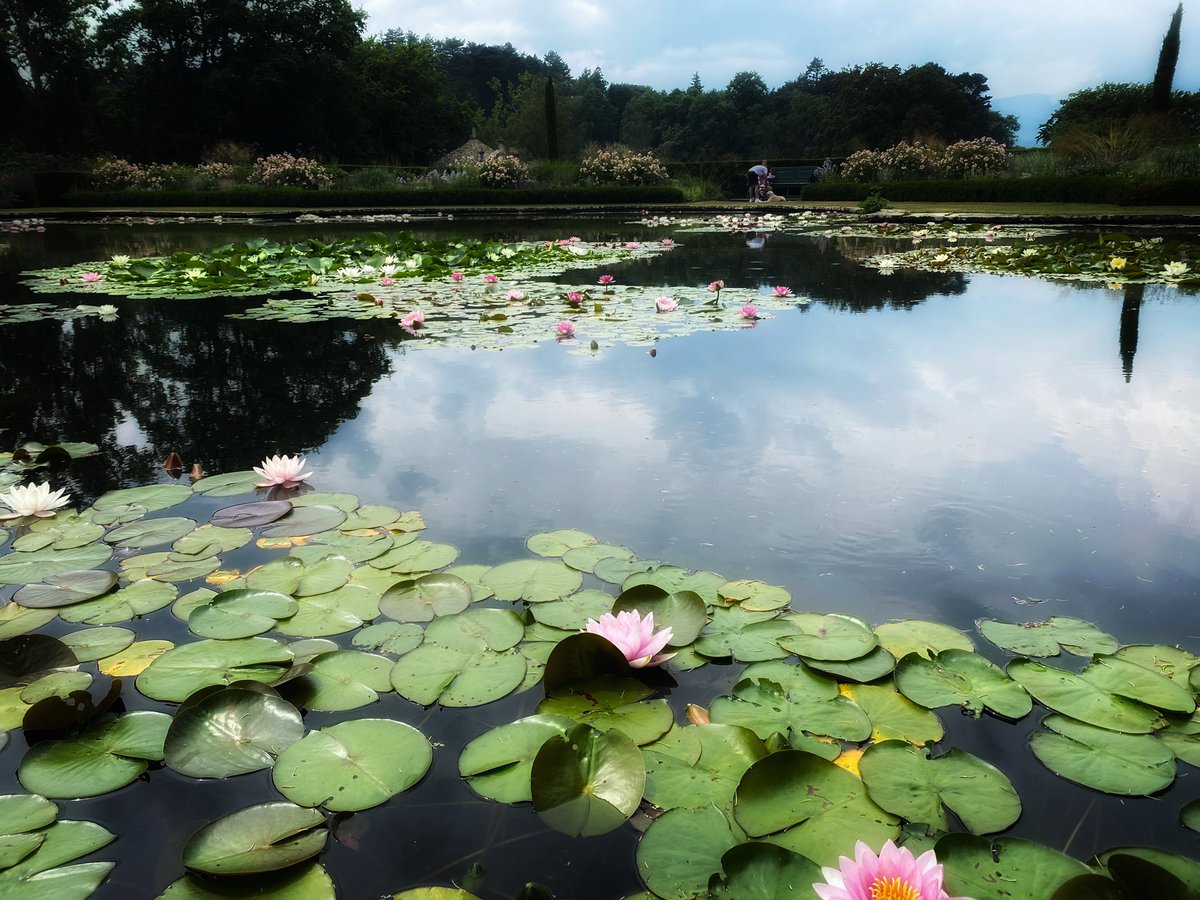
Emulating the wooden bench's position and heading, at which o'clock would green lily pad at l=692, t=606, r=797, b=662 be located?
The green lily pad is roughly at 12 o'clock from the wooden bench.

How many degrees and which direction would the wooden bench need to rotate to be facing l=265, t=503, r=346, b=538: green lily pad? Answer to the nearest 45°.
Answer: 0° — it already faces it

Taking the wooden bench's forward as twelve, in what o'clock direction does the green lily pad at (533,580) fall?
The green lily pad is roughly at 12 o'clock from the wooden bench.

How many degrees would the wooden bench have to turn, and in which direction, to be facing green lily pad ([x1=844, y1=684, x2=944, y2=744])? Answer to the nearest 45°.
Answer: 0° — it already faces it

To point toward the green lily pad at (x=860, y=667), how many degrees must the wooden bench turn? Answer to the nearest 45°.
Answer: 0° — it already faces it
